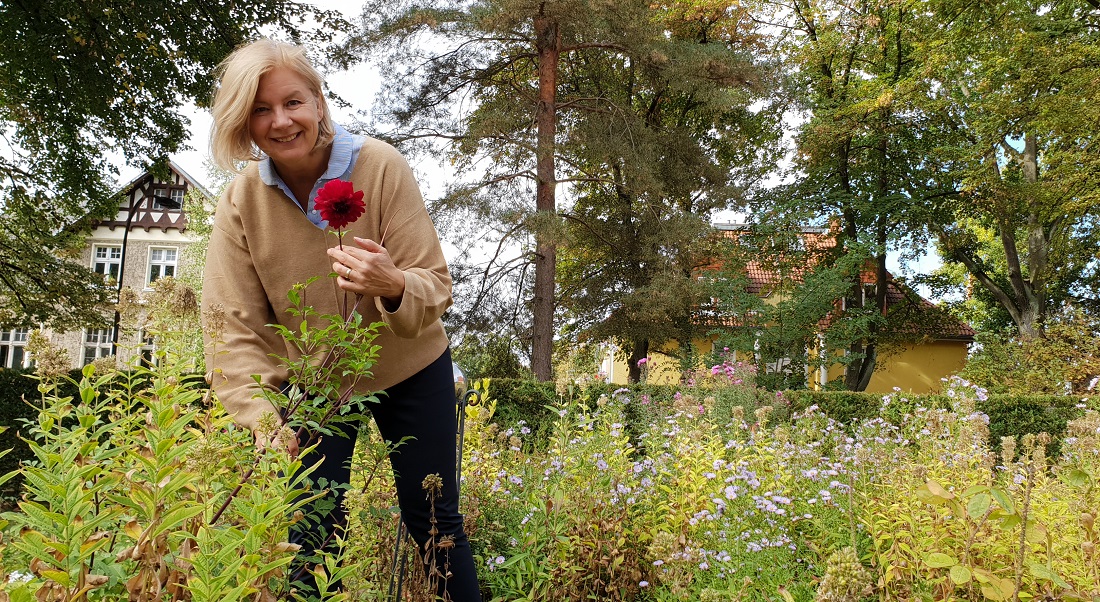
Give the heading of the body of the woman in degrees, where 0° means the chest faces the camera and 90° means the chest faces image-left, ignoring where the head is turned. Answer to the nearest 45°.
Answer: approximately 0°

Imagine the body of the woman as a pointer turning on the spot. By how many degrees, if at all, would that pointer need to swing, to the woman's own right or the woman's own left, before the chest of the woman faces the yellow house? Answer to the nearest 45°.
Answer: approximately 135° to the woman's own left

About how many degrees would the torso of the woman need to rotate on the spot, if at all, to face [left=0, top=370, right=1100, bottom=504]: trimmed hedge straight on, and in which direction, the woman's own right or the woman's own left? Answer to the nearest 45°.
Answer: approximately 135° to the woman's own left
